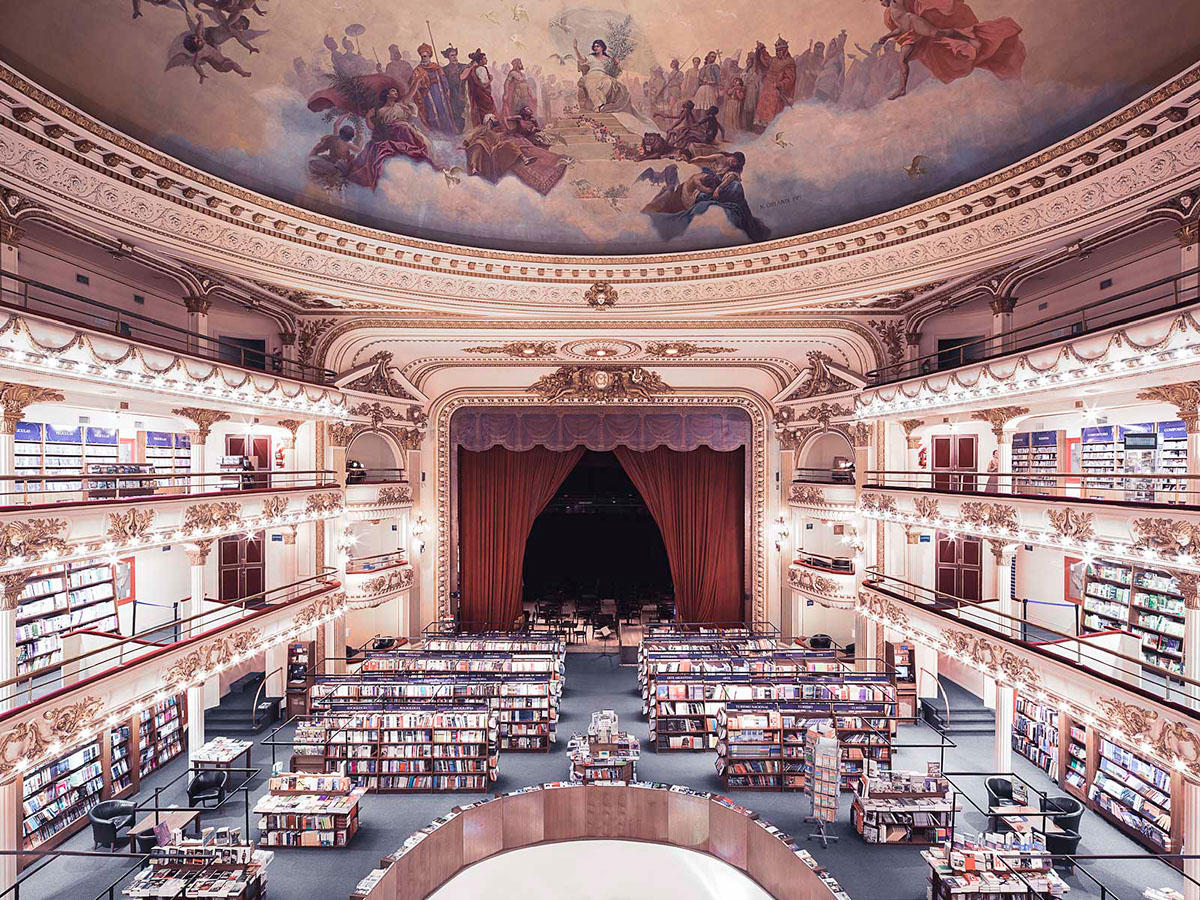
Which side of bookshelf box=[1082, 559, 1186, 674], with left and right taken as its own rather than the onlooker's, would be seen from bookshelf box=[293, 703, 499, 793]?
front

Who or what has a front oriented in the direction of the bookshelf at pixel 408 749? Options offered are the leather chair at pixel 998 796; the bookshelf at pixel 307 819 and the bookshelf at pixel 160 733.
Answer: the bookshelf at pixel 160 733

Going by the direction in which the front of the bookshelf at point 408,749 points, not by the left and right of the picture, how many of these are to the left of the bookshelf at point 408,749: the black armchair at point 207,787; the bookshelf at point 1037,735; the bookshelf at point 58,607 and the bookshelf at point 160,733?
1

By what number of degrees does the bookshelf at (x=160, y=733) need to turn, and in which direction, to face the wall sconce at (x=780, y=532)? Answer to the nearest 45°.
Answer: approximately 45° to its left

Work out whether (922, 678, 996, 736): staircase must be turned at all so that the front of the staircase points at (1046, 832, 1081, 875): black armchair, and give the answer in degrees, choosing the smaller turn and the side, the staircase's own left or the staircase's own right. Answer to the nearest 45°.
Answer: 0° — it already faces it

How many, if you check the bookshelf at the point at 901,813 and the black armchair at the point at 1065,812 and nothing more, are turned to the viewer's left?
1

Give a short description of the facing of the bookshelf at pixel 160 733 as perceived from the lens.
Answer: facing the viewer and to the right of the viewer

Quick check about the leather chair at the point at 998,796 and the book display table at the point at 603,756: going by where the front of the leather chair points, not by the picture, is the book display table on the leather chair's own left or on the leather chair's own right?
on the leather chair's own right

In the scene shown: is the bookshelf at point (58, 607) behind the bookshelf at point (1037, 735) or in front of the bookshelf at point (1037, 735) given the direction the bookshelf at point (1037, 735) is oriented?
in front

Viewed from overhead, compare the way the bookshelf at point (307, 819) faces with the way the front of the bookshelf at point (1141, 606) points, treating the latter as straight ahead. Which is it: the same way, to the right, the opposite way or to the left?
to the left
